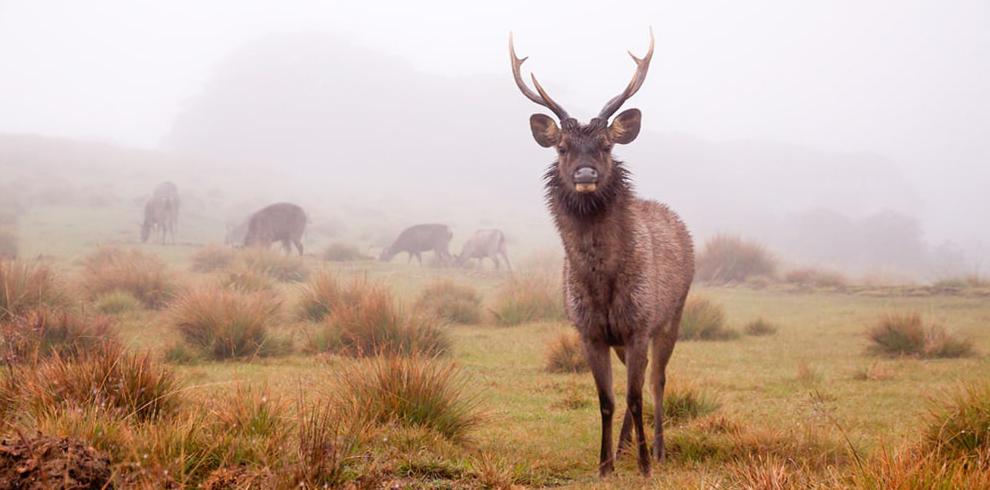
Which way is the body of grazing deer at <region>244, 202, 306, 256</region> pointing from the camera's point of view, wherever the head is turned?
to the viewer's left

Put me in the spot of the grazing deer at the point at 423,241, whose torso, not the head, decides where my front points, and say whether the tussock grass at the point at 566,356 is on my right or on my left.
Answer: on my left

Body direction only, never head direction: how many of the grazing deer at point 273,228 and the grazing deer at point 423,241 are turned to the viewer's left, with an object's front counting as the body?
2

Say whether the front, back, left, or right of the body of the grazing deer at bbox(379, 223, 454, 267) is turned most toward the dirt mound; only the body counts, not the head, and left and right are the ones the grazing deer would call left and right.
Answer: left

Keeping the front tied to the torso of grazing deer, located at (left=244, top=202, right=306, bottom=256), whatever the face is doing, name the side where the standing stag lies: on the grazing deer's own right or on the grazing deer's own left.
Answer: on the grazing deer's own left

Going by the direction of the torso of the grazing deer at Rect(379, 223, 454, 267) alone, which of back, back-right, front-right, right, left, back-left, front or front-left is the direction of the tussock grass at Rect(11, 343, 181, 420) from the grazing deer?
left

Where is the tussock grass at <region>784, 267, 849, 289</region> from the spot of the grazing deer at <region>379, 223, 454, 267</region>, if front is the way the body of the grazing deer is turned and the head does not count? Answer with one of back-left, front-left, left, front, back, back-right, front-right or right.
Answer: back-left

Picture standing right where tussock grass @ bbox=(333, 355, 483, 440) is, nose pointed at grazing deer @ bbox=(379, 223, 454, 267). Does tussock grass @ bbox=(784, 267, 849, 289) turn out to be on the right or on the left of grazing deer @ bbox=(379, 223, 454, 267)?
right

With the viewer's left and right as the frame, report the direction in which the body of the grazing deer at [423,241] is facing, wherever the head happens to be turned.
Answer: facing to the left of the viewer

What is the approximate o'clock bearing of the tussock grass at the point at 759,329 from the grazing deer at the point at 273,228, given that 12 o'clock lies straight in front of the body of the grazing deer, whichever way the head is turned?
The tussock grass is roughly at 8 o'clock from the grazing deer.

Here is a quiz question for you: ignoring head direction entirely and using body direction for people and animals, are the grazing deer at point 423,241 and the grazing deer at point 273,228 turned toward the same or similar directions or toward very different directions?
same or similar directions

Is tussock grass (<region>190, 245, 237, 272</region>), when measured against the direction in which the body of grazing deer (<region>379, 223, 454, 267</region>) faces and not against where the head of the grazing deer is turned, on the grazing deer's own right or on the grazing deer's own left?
on the grazing deer's own left

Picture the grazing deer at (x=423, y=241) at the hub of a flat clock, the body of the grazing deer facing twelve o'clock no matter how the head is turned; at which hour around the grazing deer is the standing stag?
The standing stag is roughly at 9 o'clock from the grazing deer.

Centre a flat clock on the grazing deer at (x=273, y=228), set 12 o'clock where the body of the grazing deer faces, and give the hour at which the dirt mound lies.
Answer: The dirt mound is roughly at 9 o'clock from the grazing deer.

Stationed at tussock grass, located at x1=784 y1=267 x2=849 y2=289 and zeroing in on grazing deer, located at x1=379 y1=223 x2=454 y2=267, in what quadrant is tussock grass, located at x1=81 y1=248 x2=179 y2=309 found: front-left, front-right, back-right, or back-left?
front-left

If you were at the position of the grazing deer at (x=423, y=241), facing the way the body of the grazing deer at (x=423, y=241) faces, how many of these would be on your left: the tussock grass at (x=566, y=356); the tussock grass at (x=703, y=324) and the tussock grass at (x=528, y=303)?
3
